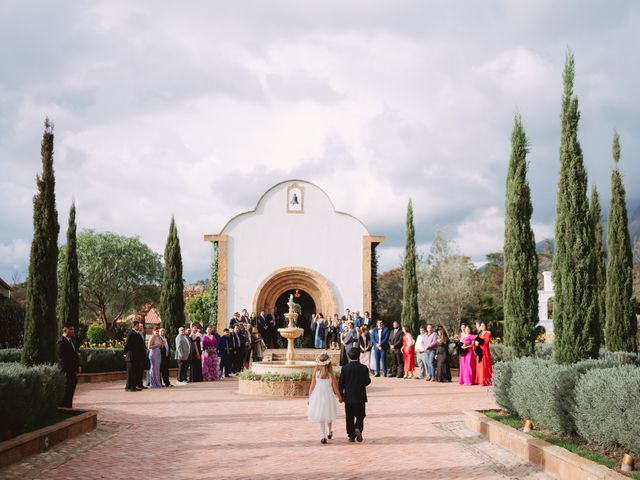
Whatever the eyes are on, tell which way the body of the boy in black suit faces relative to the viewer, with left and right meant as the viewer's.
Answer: facing away from the viewer

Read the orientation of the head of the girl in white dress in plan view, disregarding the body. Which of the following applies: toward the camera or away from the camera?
away from the camera

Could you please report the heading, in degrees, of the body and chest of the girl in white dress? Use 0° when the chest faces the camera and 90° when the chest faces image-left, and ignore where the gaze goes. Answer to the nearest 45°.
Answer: approximately 180°

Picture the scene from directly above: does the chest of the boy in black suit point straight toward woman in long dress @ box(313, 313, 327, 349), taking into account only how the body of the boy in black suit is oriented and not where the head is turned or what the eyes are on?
yes

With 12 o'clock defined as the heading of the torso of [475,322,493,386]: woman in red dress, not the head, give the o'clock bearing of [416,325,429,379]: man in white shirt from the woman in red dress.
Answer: The man in white shirt is roughly at 3 o'clock from the woman in red dress.

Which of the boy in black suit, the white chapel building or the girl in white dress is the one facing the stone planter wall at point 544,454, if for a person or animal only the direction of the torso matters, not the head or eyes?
the white chapel building

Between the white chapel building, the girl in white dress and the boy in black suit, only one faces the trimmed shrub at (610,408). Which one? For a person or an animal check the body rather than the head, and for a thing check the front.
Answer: the white chapel building
